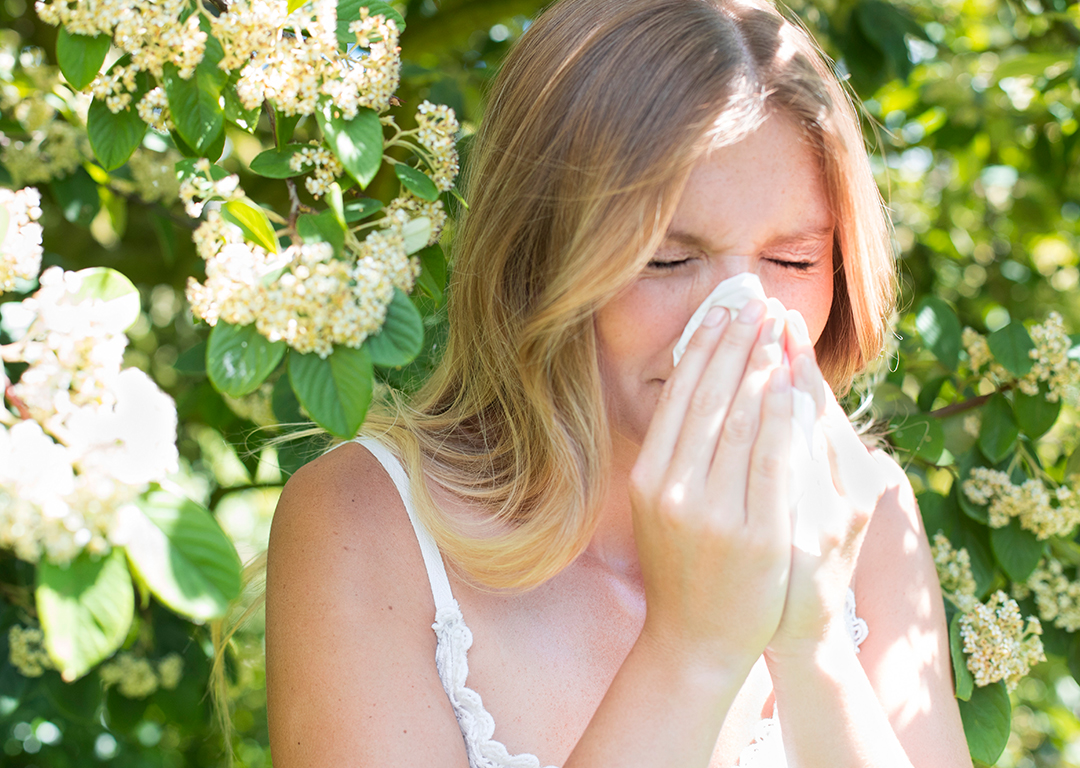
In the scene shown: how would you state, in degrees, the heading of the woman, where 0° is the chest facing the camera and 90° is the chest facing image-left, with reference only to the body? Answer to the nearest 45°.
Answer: approximately 315°

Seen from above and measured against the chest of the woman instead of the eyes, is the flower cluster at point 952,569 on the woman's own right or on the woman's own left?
on the woman's own left
